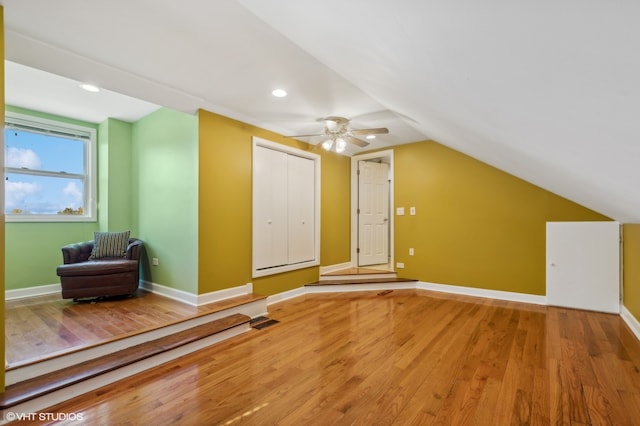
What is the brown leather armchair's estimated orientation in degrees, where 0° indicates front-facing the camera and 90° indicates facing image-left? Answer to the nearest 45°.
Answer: approximately 0°

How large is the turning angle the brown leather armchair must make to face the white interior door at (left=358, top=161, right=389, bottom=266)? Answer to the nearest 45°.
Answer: approximately 90° to its left

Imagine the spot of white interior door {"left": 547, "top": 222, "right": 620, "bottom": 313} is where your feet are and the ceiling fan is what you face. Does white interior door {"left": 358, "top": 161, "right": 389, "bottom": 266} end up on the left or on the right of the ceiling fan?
right

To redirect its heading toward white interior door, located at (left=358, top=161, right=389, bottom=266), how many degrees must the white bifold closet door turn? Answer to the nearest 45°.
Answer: approximately 90° to its left

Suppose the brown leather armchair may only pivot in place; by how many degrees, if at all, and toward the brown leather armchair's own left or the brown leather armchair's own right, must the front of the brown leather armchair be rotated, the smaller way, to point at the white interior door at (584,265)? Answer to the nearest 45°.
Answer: approximately 45° to the brown leather armchair's own left

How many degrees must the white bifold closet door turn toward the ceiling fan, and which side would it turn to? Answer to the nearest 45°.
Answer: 0° — it already faces it

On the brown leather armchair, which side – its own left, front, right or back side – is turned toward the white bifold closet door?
left

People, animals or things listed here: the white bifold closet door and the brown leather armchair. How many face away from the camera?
0

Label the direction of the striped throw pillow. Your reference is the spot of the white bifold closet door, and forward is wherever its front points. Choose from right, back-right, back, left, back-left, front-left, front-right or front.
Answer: back-right

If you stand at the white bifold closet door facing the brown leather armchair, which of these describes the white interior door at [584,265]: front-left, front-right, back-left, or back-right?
back-left

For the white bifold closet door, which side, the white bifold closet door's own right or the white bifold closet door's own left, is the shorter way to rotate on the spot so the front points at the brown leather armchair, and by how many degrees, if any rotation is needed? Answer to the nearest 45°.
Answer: approximately 135° to the white bifold closet door's own right

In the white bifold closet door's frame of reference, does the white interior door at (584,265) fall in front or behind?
in front

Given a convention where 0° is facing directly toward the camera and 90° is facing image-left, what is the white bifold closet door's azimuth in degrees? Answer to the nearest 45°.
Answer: approximately 315°

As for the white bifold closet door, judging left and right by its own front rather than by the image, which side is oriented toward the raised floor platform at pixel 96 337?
right

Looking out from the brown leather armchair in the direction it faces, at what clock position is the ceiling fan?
The ceiling fan is roughly at 10 o'clock from the brown leather armchair.
